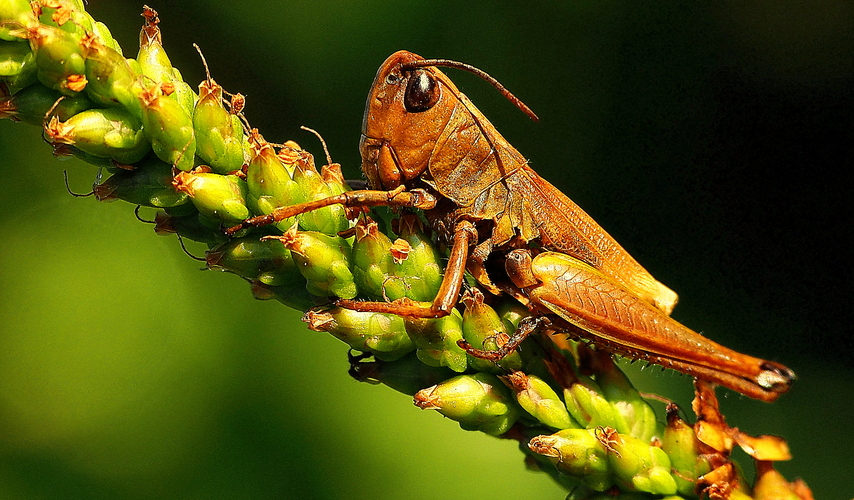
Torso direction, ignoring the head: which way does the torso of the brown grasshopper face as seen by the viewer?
to the viewer's left
